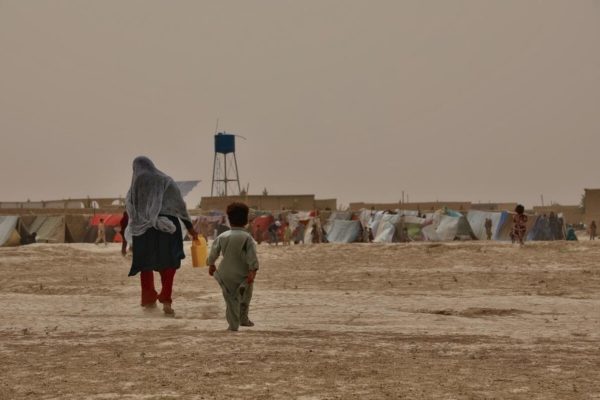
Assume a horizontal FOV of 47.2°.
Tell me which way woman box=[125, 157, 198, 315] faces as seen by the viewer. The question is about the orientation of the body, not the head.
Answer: away from the camera

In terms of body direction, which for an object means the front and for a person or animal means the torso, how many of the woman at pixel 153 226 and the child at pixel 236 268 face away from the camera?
2

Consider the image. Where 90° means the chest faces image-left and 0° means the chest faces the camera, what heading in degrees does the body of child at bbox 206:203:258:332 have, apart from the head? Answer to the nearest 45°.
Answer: approximately 180°

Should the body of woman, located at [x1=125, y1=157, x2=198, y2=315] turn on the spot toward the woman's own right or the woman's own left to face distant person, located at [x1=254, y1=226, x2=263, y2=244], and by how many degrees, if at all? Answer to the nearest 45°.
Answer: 0° — they already face them

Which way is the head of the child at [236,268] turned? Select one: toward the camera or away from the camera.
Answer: away from the camera

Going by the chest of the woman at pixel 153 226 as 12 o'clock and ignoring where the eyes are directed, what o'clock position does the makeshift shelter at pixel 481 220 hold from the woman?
The makeshift shelter is roughly at 1 o'clock from the woman.

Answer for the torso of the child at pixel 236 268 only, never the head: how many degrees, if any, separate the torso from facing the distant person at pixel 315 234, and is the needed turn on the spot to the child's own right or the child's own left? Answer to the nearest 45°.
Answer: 0° — they already face them

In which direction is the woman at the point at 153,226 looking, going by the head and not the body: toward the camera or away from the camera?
away from the camera
